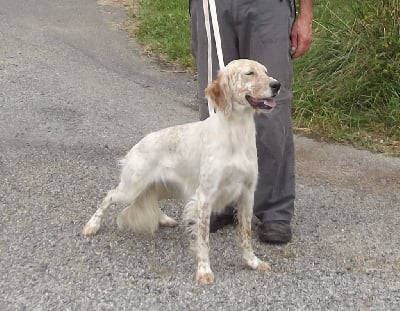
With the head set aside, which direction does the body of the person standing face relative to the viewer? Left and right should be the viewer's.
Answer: facing the viewer

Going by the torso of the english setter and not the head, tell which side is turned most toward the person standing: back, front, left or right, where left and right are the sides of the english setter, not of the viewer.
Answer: left

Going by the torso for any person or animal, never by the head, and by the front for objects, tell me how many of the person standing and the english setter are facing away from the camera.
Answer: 0

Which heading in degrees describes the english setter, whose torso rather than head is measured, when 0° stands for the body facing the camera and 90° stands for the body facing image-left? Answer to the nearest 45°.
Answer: approximately 315°

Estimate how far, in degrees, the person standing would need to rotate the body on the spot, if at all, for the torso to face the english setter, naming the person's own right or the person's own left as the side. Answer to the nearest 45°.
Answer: approximately 45° to the person's own right
